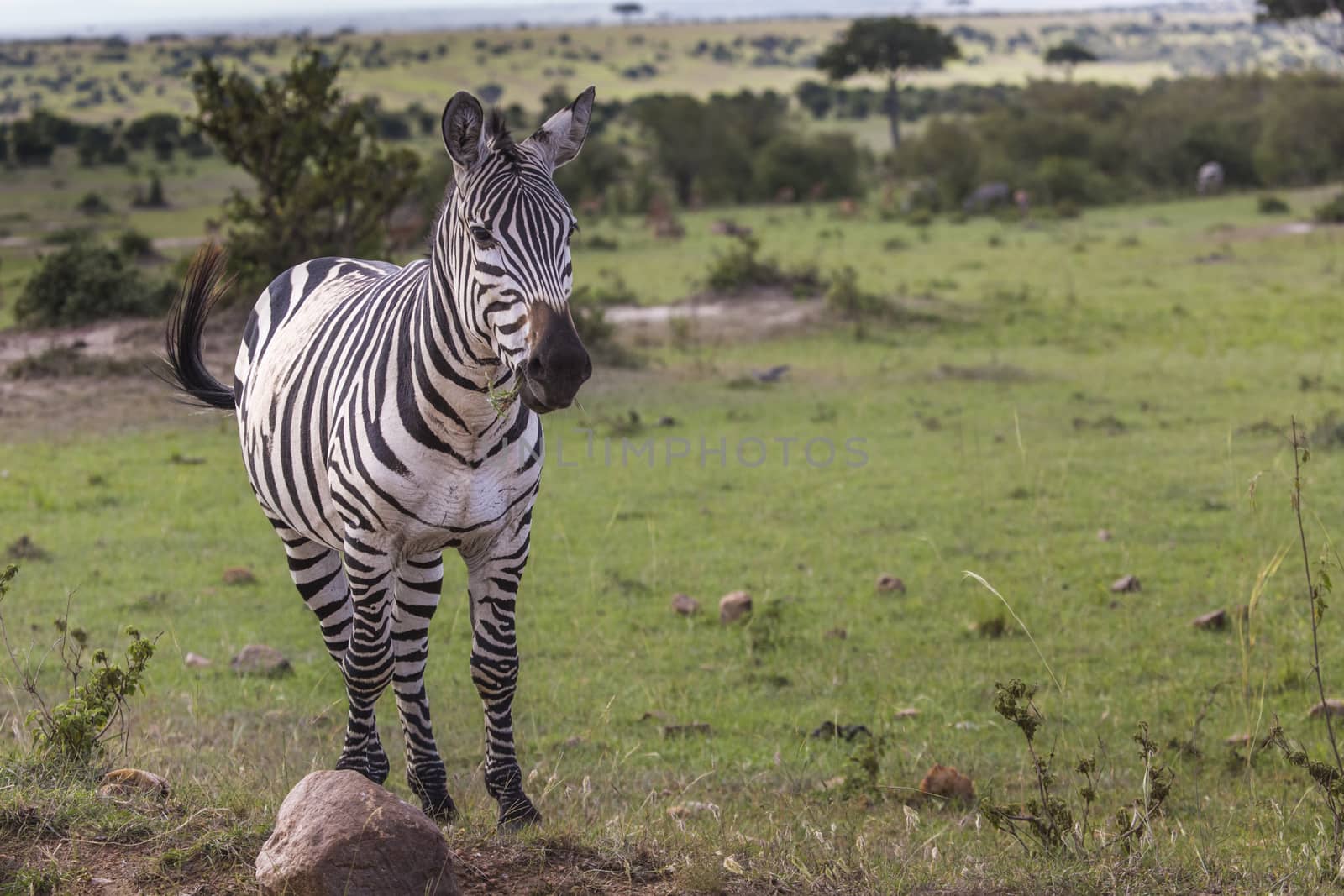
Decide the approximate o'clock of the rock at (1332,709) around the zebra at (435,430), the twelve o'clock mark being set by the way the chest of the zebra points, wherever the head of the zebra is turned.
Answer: The rock is roughly at 10 o'clock from the zebra.

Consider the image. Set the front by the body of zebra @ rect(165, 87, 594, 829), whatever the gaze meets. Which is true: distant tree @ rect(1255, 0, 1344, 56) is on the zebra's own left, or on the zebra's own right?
on the zebra's own left

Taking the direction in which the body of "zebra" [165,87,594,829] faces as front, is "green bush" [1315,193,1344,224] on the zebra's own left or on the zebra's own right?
on the zebra's own left

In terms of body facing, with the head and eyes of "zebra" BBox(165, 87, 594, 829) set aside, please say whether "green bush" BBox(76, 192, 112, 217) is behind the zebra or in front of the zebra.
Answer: behind

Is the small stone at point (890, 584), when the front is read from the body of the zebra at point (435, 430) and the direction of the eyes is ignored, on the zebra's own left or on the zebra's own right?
on the zebra's own left

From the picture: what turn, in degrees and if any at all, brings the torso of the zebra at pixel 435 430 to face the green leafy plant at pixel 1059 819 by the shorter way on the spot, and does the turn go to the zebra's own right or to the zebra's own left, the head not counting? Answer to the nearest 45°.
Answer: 0° — it already faces it

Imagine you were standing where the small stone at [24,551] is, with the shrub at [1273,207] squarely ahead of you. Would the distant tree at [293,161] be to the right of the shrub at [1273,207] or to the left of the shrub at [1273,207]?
left

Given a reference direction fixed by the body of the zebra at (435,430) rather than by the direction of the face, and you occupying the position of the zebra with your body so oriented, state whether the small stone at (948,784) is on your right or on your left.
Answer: on your left

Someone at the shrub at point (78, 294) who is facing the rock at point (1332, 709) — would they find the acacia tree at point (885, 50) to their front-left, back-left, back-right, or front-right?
back-left

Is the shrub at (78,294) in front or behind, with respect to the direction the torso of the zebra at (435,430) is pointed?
behind

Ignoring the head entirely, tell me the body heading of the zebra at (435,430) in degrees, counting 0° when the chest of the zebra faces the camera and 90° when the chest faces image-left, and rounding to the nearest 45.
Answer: approximately 315°
